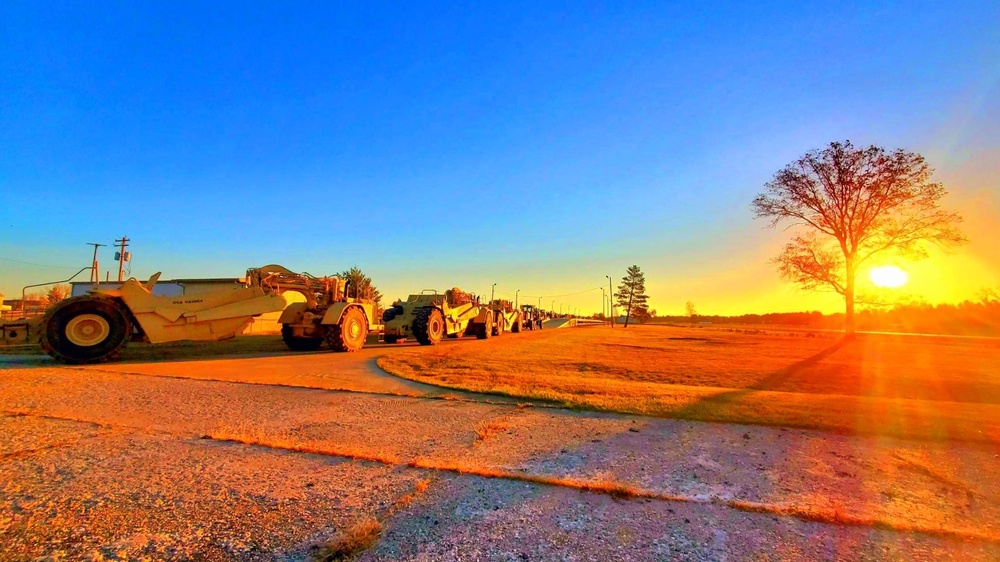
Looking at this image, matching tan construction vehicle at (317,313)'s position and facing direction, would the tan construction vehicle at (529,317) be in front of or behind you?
in front

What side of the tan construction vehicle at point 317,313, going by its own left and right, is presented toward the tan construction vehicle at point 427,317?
front

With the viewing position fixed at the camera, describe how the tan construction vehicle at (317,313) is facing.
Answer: facing away from the viewer and to the right of the viewer
